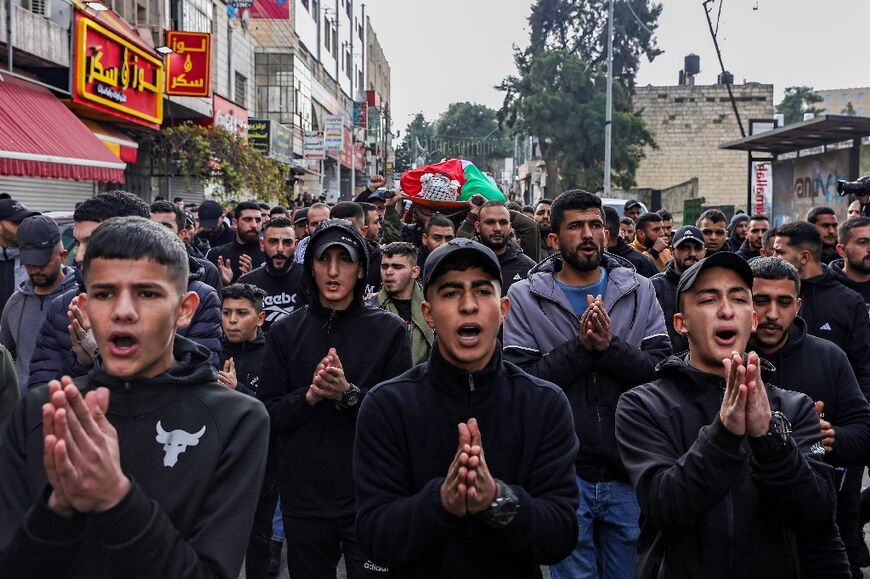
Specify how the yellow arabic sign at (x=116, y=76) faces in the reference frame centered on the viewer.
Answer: facing the viewer and to the right of the viewer

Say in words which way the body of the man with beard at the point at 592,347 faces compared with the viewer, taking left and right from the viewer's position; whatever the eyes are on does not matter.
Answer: facing the viewer

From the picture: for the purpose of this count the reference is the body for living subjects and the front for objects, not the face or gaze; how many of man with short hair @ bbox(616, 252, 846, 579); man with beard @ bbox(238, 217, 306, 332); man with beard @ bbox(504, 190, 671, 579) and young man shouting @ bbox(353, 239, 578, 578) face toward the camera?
4

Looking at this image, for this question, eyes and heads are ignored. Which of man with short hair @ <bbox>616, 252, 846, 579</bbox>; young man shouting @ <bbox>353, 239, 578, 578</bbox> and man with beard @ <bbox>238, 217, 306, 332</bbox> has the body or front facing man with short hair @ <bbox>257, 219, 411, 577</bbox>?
the man with beard

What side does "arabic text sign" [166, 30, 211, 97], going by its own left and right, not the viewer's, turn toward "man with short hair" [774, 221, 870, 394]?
front

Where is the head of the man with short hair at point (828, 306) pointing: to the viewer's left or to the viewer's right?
to the viewer's left

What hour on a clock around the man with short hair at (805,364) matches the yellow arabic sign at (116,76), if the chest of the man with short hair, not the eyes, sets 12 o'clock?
The yellow arabic sign is roughly at 3 o'clock from the man with short hair.

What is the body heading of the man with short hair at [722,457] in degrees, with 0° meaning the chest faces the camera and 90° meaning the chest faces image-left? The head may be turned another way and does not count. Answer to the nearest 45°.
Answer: approximately 0°

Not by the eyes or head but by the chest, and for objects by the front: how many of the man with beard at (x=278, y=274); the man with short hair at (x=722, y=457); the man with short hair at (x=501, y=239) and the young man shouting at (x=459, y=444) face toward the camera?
4

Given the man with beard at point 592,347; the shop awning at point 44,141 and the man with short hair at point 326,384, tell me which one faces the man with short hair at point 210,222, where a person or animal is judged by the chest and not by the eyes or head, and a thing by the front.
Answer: the shop awning

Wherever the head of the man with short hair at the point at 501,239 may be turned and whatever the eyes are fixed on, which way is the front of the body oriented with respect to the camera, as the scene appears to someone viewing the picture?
toward the camera

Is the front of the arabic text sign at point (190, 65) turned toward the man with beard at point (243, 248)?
yes
